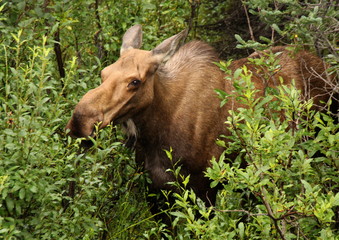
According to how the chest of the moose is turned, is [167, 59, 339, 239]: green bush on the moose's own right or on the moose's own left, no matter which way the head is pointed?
on the moose's own left

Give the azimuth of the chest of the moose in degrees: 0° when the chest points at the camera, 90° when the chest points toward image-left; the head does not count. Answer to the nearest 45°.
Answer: approximately 45°
